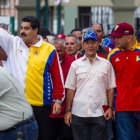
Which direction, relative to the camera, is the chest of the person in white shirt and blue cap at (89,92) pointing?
toward the camera

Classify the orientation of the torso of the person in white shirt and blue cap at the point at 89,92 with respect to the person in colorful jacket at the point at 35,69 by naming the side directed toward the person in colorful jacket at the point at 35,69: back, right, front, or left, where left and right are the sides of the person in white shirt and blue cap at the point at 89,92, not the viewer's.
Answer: right

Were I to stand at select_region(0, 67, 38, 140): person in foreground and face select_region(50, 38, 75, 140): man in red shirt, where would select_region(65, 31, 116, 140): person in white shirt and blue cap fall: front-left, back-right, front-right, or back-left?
front-right

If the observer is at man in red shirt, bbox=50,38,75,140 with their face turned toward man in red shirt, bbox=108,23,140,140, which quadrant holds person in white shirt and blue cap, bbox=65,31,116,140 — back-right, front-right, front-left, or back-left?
front-right

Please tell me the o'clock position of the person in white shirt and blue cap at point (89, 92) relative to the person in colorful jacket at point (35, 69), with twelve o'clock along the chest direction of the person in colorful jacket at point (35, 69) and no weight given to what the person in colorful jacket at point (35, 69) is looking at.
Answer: the person in white shirt and blue cap at point (89, 92) is roughly at 8 o'clock from the person in colorful jacket at point (35, 69).

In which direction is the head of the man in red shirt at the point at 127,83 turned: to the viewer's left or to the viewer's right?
to the viewer's left

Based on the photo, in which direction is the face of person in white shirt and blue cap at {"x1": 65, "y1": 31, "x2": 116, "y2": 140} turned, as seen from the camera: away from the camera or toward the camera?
toward the camera

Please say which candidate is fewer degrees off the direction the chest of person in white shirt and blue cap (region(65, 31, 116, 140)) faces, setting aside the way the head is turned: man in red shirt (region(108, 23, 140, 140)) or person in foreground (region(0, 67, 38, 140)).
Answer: the person in foreground

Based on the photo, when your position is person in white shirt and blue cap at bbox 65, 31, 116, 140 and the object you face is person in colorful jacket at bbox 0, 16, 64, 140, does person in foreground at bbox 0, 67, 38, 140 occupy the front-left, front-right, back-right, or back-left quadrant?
front-left
